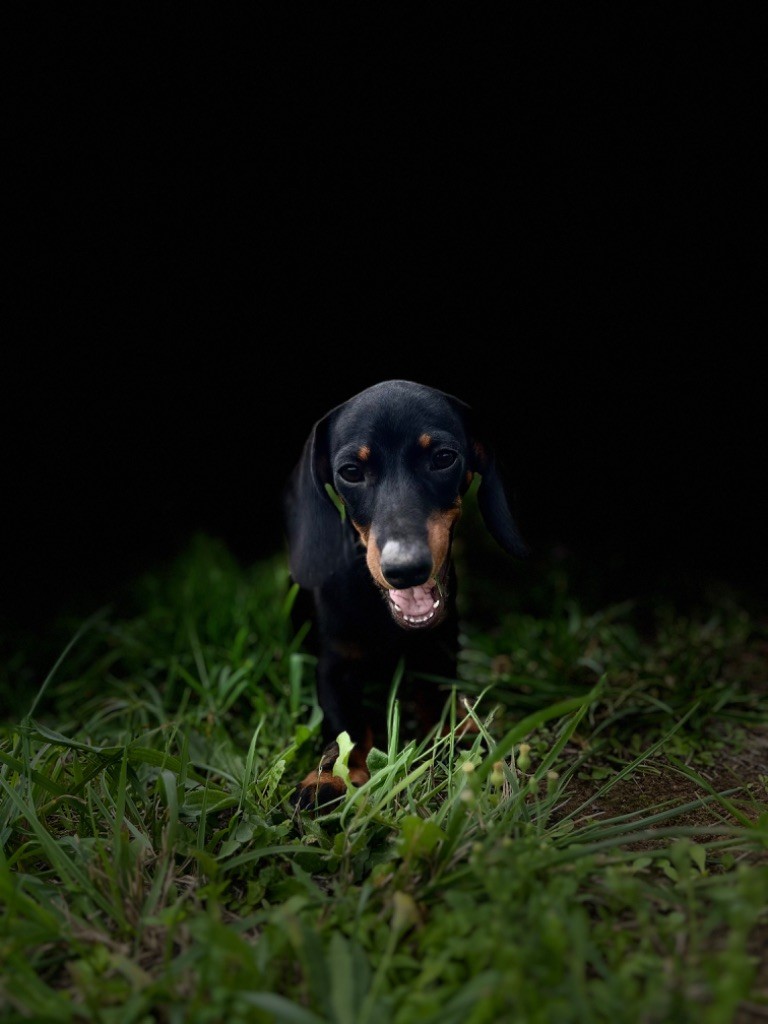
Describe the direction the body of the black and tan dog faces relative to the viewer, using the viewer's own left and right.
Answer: facing the viewer
